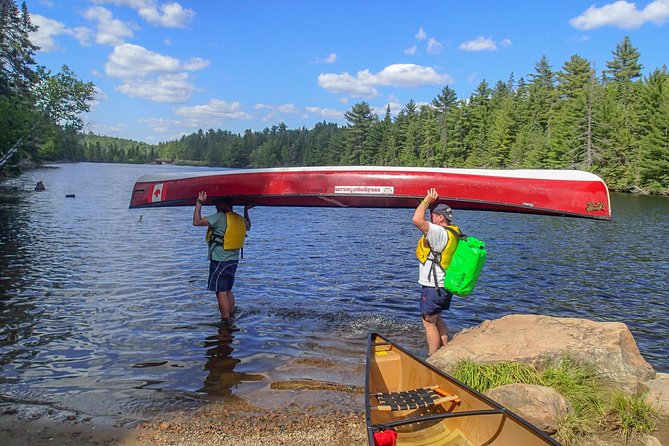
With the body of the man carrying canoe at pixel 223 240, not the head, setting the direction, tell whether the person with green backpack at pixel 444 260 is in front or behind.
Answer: behind

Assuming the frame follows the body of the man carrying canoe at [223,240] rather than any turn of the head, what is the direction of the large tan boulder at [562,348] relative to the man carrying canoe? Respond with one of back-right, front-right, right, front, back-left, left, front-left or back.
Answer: back

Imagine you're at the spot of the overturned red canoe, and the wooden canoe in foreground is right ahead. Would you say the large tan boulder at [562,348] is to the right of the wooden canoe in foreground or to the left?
left

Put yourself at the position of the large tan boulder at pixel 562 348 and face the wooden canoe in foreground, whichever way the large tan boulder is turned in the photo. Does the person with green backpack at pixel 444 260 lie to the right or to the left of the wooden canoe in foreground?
right

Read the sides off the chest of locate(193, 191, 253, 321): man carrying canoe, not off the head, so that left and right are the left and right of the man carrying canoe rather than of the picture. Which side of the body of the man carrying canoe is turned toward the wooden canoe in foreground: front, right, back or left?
back

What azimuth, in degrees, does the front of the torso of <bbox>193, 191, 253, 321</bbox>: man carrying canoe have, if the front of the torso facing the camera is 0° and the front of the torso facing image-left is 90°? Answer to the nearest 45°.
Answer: approximately 135°

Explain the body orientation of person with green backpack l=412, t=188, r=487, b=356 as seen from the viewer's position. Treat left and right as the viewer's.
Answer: facing to the left of the viewer

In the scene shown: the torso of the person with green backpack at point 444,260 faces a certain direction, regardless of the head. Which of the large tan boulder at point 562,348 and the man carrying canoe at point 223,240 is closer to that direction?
the man carrying canoe
